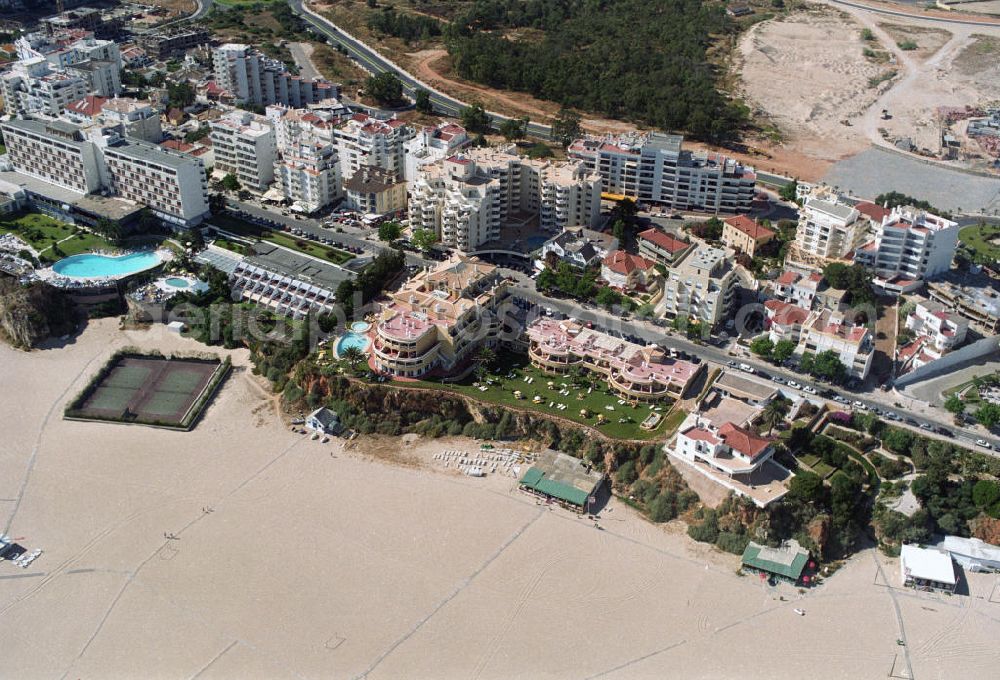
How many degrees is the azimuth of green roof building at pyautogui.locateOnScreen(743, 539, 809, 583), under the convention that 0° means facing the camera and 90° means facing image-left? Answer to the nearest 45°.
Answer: approximately 0°
